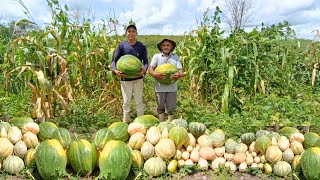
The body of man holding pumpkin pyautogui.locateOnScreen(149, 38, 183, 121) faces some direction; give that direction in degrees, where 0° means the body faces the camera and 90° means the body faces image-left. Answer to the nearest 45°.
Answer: approximately 0°

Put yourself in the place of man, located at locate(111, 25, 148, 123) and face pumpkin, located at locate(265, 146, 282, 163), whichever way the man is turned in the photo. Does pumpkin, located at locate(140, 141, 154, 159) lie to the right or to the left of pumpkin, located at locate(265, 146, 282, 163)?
right

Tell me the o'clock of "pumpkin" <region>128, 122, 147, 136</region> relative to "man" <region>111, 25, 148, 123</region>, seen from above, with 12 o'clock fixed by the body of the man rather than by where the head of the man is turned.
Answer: The pumpkin is roughly at 12 o'clock from the man.

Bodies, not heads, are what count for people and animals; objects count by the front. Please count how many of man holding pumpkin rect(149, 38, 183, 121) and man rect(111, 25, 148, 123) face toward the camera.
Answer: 2

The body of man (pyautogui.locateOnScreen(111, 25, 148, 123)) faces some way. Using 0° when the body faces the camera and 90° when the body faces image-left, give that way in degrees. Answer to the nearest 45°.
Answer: approximately 0°

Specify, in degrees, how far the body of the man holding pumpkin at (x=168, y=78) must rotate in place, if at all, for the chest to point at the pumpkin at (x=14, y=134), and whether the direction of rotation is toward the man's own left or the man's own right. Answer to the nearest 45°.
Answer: approximately 45° to the man's own right
